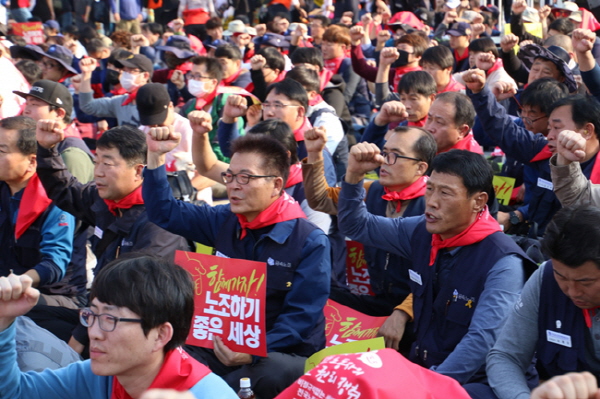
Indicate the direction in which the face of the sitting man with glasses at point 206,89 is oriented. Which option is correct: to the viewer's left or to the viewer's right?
to the viewer's left

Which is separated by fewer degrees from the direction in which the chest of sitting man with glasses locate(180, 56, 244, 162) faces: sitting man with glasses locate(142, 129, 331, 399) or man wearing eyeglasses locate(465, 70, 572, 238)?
the sitting man with glasses

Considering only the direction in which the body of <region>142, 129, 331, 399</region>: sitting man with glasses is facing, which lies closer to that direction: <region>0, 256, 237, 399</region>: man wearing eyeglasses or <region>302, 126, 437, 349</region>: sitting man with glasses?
the man wearing eyeglasses

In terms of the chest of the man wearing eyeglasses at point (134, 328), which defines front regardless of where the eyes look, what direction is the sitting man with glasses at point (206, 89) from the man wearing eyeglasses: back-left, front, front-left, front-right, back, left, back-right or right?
back-right

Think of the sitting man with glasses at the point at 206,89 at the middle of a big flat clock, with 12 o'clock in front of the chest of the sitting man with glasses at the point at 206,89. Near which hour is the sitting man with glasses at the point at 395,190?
the sitting man with glasses at the point at 395,190 is roughly at 10 o'clock from the sitting man with glasses at the point at 206,89.

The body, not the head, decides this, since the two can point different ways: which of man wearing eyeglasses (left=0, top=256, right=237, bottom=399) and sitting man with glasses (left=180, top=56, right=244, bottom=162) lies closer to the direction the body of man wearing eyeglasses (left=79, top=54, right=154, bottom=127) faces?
the man wearing eyeglasses

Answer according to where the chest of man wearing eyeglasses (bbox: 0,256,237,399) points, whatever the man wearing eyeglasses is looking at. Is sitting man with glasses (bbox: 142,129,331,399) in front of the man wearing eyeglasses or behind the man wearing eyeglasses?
behind
